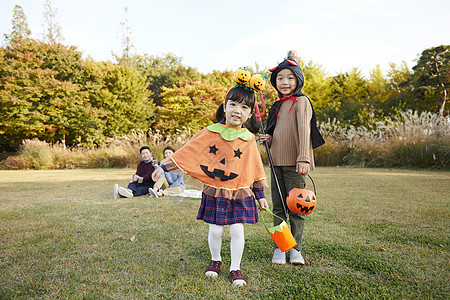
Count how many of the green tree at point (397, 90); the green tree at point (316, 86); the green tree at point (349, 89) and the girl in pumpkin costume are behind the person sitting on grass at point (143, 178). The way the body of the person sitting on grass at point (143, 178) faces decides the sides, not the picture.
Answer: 3

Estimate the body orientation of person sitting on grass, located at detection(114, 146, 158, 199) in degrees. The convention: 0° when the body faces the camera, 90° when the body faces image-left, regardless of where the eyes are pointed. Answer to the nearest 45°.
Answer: approximately 45°

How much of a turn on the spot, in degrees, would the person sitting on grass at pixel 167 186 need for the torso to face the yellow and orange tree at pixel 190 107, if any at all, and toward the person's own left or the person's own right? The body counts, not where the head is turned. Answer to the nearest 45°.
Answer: approximately 135° to the person's own right

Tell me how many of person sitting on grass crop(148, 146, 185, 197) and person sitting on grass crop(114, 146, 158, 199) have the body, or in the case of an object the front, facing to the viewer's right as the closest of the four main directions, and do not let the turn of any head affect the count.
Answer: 0

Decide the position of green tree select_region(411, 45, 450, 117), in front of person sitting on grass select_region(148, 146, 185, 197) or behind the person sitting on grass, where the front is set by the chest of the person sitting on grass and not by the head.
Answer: behind

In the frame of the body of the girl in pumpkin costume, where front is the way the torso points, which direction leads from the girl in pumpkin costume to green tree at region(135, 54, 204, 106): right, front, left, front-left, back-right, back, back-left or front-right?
back

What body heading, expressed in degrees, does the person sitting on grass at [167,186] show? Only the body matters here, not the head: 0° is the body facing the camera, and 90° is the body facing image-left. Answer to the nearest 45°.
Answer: approximately 45°

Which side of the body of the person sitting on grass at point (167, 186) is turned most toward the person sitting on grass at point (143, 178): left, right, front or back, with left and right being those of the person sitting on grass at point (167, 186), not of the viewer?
right

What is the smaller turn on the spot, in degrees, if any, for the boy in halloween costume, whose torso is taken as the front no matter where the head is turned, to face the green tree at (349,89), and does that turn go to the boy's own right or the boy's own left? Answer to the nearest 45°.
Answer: approximately 135° to the boy's own right

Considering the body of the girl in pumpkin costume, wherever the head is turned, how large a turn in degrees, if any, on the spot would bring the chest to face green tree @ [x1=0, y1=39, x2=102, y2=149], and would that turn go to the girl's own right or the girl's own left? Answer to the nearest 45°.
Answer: approximately 135° to the girl's own right

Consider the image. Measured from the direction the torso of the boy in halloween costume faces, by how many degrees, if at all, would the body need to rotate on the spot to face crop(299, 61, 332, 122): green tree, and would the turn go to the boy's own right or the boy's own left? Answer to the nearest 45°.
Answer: approximately 135° to the boy's own right

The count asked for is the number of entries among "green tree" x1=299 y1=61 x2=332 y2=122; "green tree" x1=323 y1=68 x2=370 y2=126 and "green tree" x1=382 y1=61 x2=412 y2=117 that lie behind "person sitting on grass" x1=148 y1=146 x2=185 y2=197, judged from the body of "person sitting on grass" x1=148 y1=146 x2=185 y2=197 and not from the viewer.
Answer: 3
